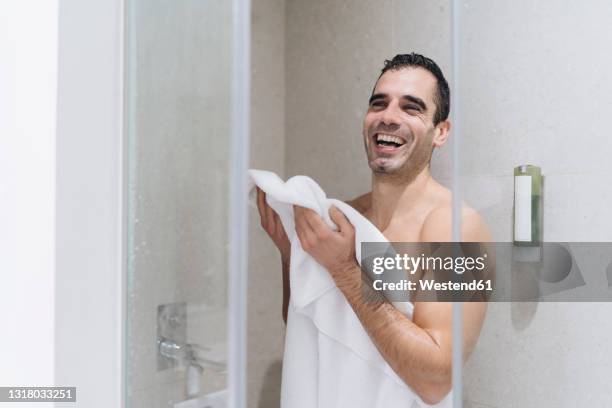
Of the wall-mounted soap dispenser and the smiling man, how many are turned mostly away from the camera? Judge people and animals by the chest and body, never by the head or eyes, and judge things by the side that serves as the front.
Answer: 0

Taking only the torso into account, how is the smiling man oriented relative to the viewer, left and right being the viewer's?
facing the viewer and to the left of the viewer

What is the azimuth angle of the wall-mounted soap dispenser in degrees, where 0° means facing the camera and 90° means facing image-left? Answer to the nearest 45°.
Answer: approximately 45°
